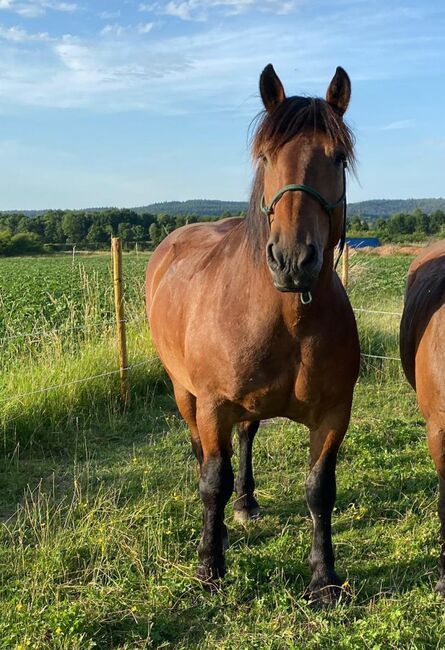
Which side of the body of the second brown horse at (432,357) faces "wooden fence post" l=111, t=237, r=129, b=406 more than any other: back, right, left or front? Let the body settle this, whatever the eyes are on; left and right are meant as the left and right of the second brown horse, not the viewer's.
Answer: left

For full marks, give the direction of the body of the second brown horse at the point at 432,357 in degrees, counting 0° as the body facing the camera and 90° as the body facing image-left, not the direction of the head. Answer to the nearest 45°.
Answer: approximately 225°

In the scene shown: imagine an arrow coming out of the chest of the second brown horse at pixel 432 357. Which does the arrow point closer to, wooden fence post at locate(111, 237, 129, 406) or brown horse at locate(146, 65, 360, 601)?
the wooden fence post
